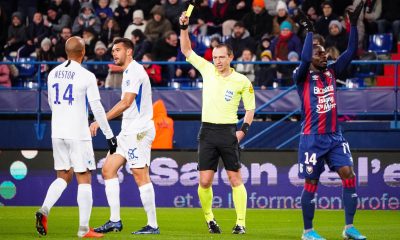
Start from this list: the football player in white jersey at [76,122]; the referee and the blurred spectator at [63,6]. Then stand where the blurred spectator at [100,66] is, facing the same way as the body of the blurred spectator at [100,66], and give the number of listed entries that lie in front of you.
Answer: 2

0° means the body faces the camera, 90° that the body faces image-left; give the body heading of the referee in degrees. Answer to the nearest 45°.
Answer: approximately 0°

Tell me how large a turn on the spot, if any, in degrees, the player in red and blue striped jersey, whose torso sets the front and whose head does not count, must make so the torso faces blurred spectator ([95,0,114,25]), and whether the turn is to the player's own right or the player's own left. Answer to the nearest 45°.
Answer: approximately 180°

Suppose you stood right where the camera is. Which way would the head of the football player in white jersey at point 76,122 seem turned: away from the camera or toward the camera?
away from the camera

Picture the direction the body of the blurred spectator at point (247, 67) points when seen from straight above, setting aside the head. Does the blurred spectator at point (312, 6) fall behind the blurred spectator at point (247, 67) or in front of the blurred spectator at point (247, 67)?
behind

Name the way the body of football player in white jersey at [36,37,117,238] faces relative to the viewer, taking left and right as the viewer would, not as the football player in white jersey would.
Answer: facing away from the viewer and to the right of the viewer

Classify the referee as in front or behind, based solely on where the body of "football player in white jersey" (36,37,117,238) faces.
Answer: in front
